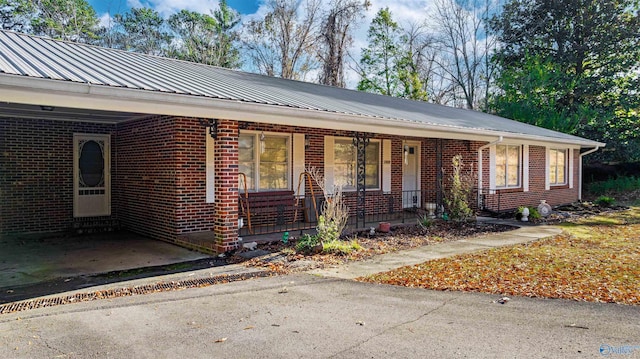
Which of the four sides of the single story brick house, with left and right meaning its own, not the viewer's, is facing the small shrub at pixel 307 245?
front

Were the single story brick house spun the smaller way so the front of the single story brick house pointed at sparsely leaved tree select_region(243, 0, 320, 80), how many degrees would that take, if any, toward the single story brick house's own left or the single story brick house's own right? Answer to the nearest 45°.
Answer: approximately 135° to the single story brick house's own left

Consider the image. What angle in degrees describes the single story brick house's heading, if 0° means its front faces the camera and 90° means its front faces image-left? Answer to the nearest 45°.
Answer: approximately 315°

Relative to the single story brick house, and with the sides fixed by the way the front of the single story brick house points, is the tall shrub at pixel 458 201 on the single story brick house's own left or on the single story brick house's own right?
on the single story brick house's own left

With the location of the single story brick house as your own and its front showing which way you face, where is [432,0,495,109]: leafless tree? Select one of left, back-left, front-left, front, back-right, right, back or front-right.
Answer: left

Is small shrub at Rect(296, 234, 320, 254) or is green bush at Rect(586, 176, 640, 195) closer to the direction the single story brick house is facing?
the small shrub

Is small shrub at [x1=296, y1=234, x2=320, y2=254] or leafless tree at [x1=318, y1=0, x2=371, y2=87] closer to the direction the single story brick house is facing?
the small shrub

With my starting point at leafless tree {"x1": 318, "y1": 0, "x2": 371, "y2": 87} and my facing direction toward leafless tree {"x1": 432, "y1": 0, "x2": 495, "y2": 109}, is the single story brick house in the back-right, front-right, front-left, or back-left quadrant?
back-right

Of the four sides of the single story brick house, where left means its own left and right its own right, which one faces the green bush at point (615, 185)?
left

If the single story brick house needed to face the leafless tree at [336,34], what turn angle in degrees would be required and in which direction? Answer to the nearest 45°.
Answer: approximately 135° to its left
